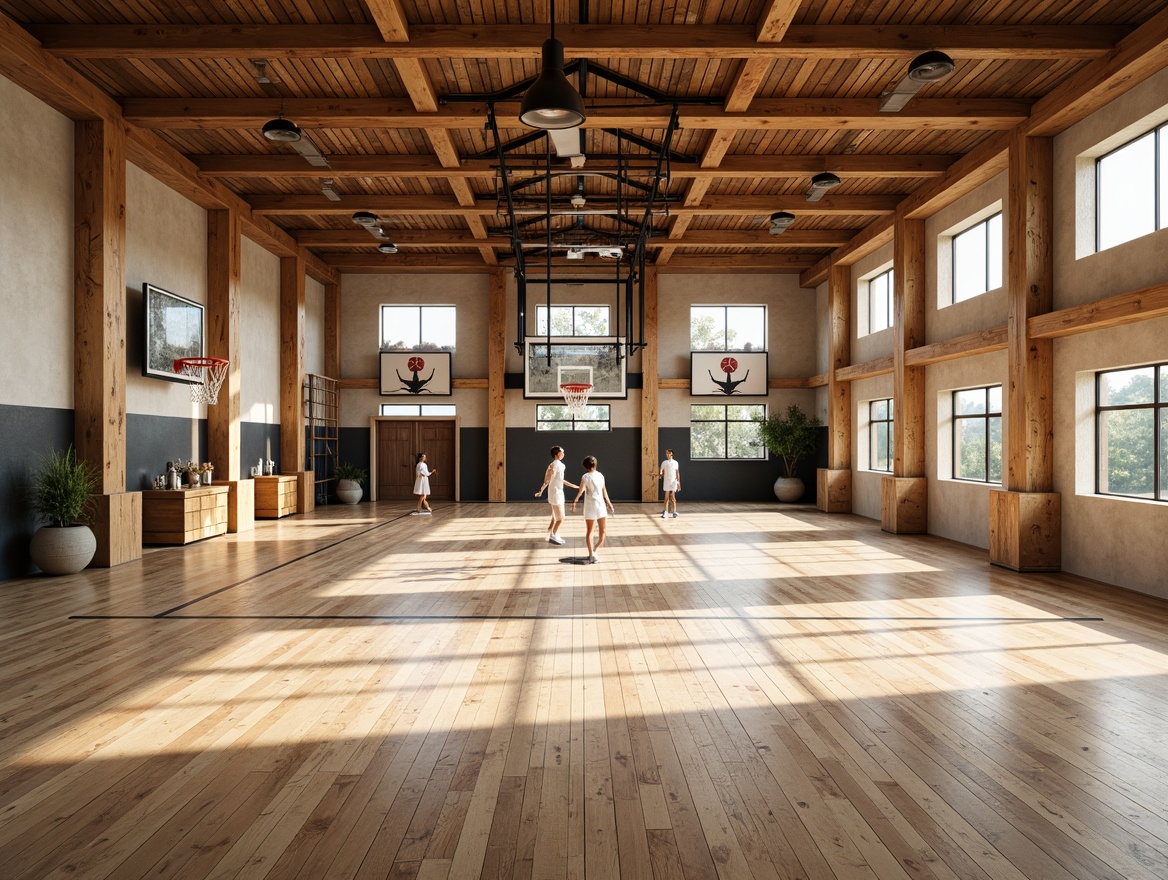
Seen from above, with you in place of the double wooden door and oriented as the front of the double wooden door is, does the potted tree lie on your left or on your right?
on your left

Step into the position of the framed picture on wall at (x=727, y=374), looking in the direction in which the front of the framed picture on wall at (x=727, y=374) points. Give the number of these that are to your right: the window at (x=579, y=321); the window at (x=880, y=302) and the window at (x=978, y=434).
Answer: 1

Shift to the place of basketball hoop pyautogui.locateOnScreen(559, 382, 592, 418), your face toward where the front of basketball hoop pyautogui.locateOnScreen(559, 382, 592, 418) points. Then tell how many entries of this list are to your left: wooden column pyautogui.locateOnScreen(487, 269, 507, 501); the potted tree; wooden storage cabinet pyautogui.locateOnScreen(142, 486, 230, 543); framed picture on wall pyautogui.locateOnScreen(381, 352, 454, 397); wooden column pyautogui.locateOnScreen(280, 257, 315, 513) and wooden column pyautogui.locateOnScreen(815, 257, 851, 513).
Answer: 2

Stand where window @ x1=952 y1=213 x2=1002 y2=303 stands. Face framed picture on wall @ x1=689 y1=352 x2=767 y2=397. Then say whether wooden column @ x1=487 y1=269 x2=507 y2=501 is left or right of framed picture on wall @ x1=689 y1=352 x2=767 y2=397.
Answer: left

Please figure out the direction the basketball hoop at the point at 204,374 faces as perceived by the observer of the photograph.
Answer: facing to the right of the viewer

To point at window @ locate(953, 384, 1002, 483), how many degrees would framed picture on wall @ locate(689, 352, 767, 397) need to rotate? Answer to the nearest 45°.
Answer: approximately 45° to its left

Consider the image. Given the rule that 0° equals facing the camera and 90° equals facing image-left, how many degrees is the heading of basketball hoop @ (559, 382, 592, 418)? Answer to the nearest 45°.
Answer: approximately 0°

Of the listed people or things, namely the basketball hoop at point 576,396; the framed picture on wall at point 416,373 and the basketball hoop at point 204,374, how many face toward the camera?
2

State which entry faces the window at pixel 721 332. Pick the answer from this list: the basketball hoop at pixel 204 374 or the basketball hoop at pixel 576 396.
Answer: the basketball hoop at pixel 204 374

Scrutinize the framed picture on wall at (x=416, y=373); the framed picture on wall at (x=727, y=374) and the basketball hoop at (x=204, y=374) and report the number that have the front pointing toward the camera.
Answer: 2

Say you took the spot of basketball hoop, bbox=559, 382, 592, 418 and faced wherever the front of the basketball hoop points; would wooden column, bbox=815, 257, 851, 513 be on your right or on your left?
on your left
